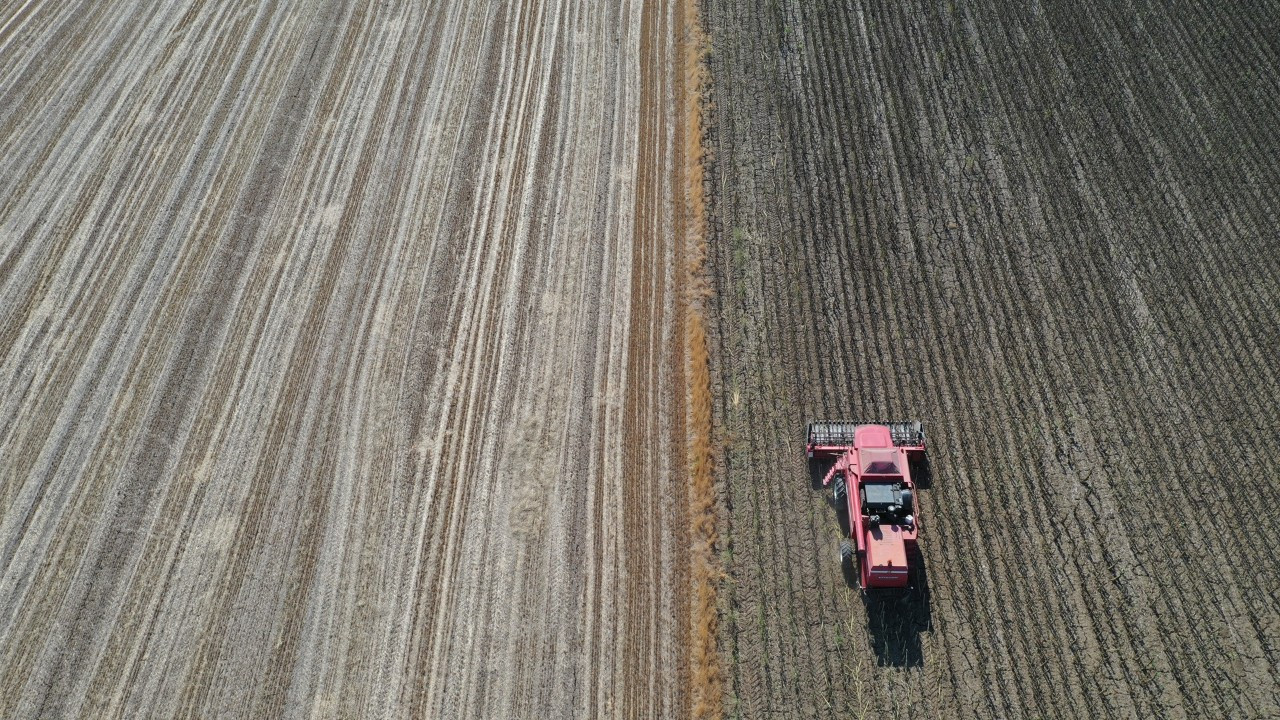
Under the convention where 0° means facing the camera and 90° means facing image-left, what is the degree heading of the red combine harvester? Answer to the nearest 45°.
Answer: approximately 180°
